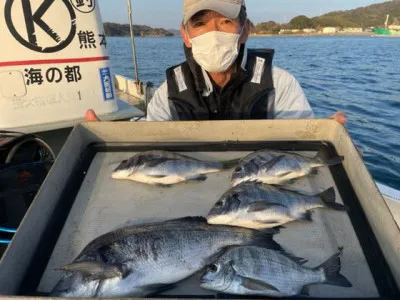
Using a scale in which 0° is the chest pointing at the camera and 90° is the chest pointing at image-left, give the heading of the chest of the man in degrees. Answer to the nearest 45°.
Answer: approximately 0°

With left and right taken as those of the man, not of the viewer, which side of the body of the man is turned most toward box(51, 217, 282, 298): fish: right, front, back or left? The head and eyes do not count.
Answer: front

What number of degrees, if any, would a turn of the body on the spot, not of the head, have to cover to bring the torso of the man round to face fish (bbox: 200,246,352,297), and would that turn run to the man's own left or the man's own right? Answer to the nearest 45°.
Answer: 0° — they already face it
